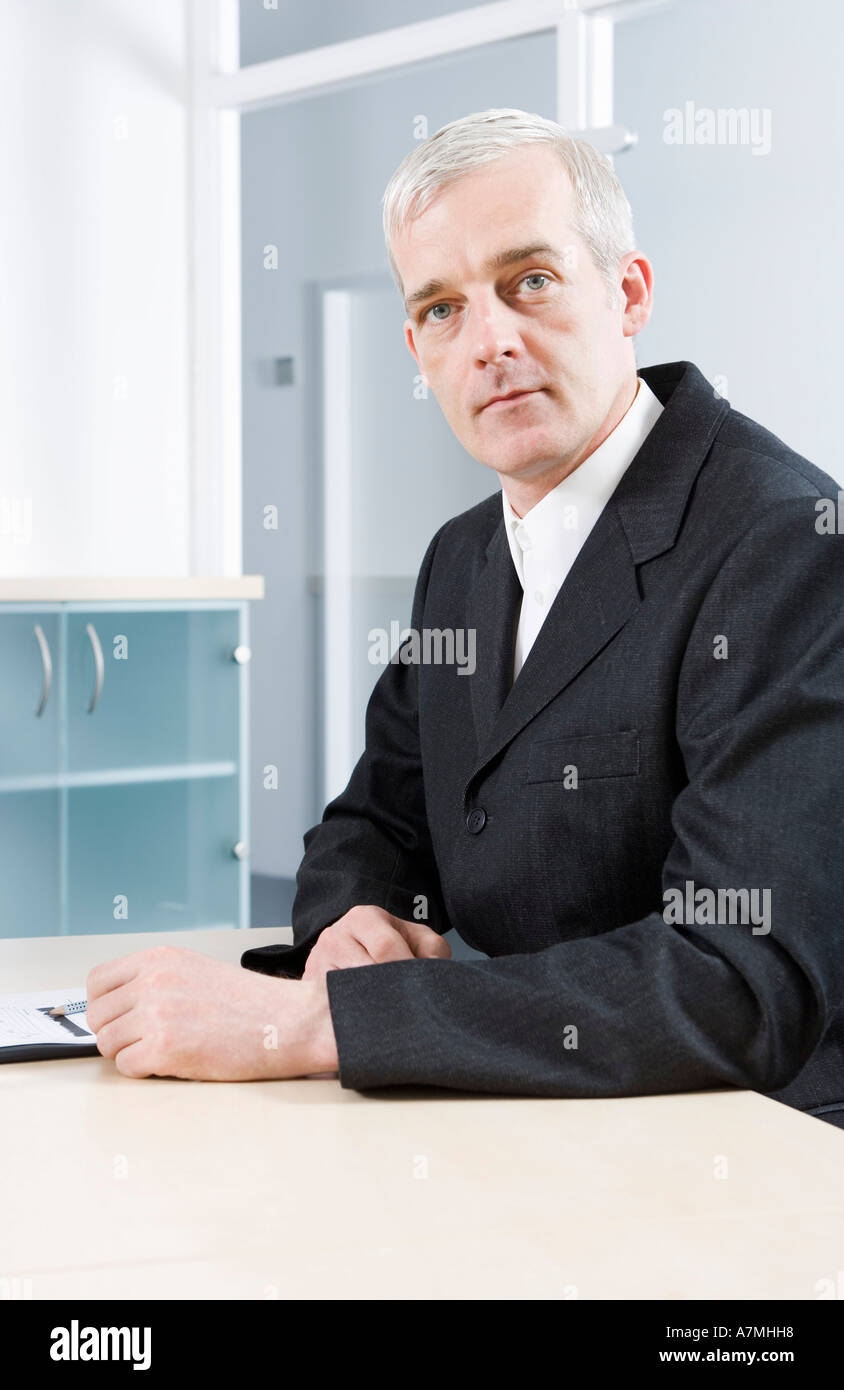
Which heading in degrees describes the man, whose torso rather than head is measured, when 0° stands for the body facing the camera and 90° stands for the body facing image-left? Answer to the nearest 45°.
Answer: approximately 45°

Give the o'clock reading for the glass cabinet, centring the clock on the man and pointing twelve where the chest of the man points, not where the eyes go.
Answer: The glass cabinet is roughly at 4 o'clock from the man.

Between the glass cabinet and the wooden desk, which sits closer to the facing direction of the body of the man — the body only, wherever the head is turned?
the wooden desk
